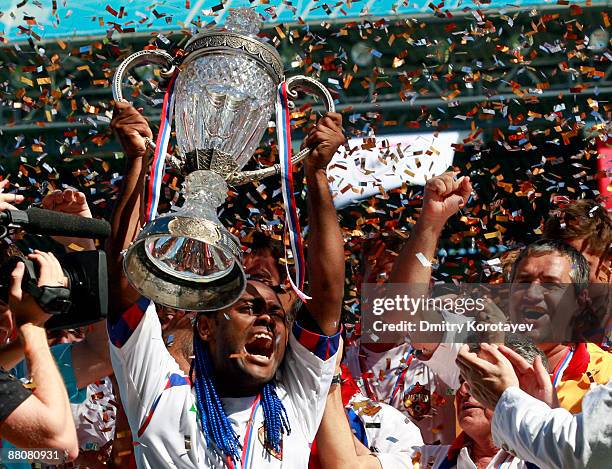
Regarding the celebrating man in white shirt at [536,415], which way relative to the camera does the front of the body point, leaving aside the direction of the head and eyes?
to the viewer's left

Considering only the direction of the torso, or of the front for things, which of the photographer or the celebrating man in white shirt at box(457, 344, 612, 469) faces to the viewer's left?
the celebrating man in white shirt

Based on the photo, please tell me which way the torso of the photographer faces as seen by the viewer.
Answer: to the viewer's right

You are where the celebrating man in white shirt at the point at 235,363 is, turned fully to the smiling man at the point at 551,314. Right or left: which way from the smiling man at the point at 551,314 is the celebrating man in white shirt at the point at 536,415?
right

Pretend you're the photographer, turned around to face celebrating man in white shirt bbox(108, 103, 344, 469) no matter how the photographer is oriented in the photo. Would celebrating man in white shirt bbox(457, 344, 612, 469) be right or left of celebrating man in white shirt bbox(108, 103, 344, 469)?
right

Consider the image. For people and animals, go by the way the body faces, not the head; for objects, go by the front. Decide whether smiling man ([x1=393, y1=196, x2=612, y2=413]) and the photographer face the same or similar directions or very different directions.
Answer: very different directions

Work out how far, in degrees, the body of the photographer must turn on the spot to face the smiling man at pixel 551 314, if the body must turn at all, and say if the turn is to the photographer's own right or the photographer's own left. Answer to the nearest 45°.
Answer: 0° — they already face them

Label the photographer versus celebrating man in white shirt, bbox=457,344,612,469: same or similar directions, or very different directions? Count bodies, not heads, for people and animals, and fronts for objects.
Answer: very different directions

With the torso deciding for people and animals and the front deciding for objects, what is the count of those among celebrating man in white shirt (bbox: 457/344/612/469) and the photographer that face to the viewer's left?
1
